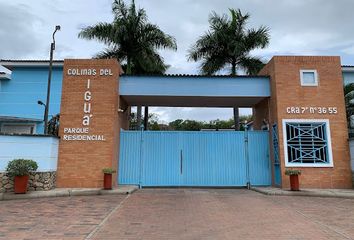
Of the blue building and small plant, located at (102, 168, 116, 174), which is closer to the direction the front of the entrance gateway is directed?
the small plant

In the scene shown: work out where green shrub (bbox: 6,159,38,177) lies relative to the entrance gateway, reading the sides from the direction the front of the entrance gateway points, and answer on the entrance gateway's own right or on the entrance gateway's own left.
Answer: on the entrance gateway's own right

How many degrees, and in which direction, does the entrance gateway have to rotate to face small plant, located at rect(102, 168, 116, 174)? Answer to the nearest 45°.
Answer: approximately 90° to its right

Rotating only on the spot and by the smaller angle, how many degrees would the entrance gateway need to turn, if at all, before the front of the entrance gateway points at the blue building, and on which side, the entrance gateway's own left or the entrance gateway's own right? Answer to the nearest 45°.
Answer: approximately 135° to the entrance gateway's own right

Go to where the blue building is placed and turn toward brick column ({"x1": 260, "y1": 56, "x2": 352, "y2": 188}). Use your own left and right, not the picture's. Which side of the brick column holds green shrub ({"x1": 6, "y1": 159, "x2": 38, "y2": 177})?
right

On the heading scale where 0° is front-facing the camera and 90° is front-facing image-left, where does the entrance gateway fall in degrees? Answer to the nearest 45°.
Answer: approximately 0°

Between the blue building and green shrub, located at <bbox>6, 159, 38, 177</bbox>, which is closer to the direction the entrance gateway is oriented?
the green shrub
